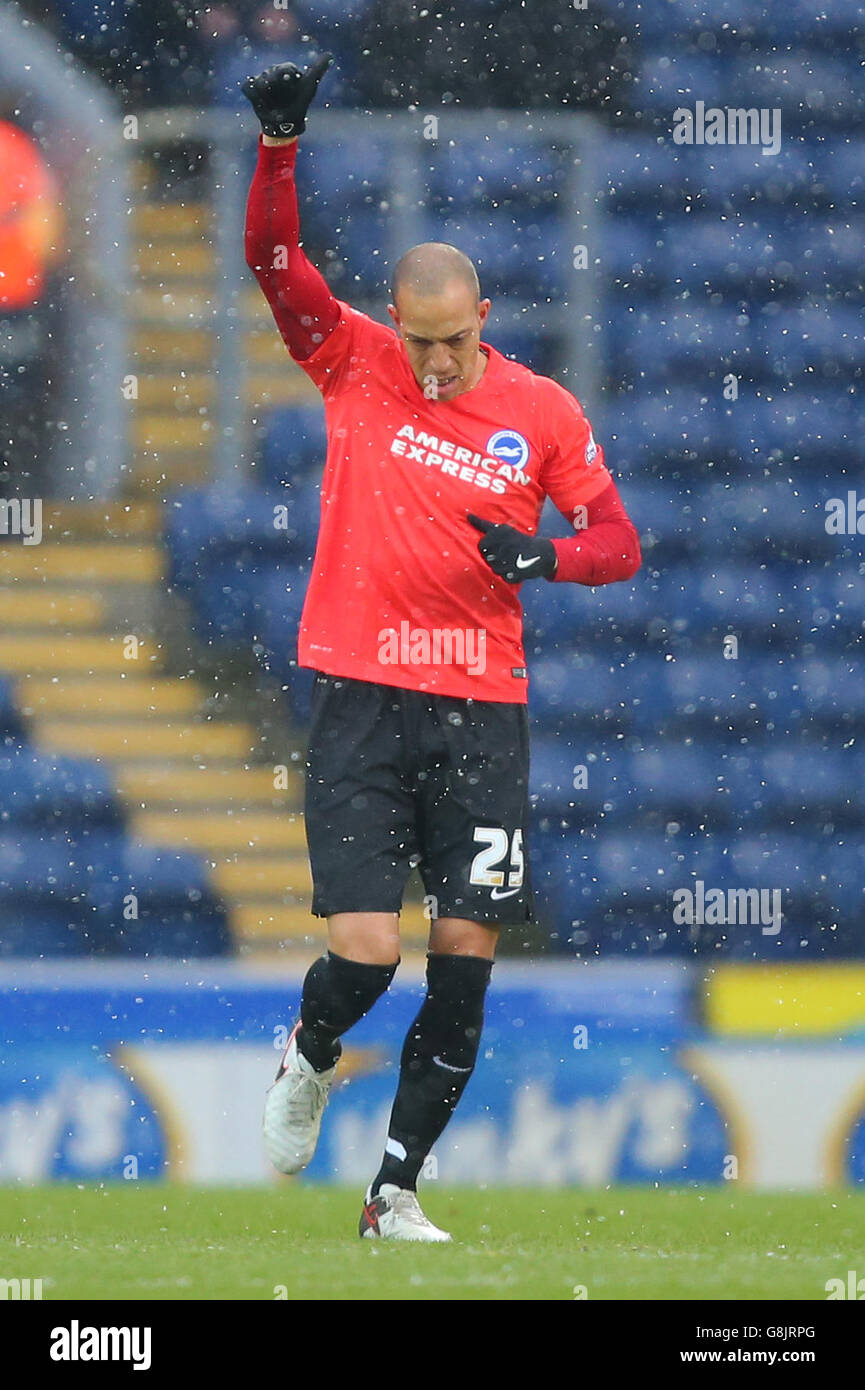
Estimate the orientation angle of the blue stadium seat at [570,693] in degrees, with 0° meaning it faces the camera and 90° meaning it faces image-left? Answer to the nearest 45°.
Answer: approximately 0°

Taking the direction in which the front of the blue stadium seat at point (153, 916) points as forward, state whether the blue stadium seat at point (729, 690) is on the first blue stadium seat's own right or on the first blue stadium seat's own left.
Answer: on the first blue stadium seat's own left

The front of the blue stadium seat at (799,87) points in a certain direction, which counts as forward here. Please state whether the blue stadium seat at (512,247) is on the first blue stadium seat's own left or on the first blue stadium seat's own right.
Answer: on the first blue stadium seat's own right
